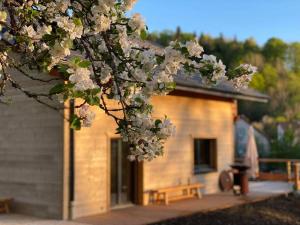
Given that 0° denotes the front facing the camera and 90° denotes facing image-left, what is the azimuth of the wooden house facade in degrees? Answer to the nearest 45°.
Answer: approximately 315°

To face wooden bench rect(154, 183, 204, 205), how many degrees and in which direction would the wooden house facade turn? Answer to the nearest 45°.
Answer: approximately 90° to its left
